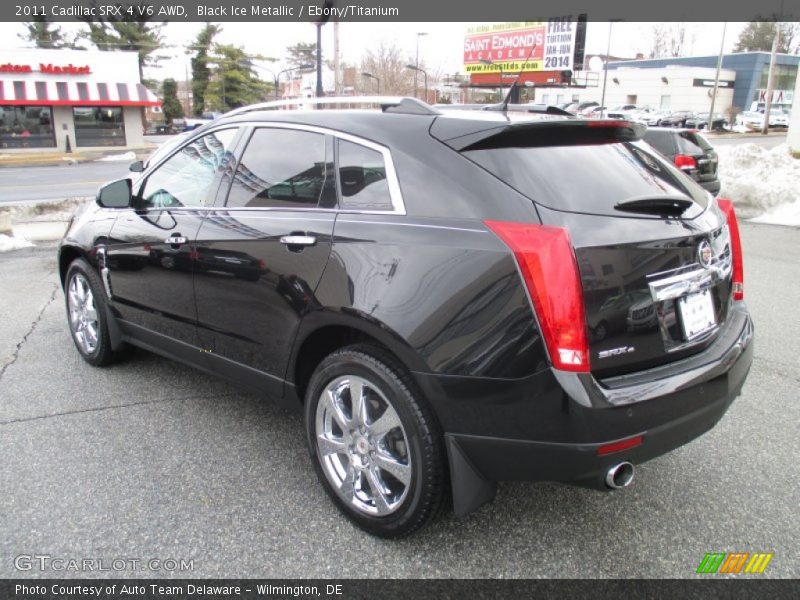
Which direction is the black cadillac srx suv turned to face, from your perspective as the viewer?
facing away from the viewer and to the left of the viewer

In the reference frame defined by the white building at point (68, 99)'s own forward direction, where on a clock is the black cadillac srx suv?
The black cadillac srx suv is roughly at 12 o'clock from the white building.

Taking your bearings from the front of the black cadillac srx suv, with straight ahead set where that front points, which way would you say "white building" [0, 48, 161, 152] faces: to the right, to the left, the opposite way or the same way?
the opposite way

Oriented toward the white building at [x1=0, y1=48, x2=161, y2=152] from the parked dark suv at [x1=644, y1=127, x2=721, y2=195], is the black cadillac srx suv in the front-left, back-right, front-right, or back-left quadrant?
back-left

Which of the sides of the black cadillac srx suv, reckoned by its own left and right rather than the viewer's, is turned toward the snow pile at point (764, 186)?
right

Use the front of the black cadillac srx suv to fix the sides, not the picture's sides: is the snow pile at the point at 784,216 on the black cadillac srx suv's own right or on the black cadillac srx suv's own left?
on the black cadillac srx suv's own right

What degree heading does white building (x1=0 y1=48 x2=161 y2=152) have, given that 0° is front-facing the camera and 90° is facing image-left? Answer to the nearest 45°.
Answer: approximately 0°

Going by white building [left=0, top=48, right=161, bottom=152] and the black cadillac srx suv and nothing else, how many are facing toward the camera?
1
